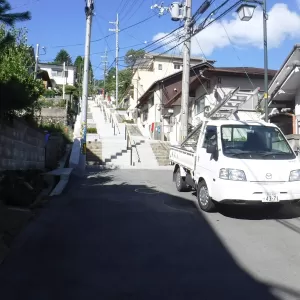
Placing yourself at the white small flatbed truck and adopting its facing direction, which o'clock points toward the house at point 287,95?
The house is roughly at 8 o'clock from the white small flatbed truck.

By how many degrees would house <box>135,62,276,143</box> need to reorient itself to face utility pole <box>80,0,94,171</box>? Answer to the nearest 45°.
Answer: approximately 45° to its left

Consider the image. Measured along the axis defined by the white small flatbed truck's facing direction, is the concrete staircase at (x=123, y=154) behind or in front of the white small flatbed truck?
behind

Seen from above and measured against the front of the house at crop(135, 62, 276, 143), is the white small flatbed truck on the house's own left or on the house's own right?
on the house's own left

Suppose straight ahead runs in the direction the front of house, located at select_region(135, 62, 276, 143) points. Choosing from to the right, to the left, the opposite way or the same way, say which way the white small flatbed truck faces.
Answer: to the left

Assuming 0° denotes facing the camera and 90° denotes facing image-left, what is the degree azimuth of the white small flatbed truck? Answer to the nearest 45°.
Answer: approximately 315°

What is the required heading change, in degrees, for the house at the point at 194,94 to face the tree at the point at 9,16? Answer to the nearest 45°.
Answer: approximately 45° to its left

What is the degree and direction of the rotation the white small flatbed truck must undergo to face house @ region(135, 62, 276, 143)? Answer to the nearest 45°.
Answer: approximately 135° to its left

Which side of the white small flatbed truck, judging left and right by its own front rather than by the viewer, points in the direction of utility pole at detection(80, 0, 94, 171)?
back
